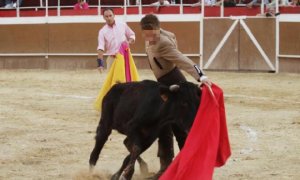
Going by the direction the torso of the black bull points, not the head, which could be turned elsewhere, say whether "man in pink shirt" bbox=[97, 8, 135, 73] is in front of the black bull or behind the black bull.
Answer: behind

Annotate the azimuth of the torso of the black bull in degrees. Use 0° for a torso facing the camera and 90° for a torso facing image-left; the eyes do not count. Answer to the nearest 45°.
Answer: approximately 315°

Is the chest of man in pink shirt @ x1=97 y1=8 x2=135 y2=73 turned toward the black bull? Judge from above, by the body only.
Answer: yes

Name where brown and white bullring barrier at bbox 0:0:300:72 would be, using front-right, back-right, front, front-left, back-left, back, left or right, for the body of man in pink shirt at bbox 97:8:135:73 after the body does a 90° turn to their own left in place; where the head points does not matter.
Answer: left

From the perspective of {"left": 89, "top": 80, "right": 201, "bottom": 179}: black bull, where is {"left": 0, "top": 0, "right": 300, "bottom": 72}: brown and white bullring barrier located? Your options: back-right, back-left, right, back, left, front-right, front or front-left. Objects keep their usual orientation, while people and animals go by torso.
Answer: back-left
